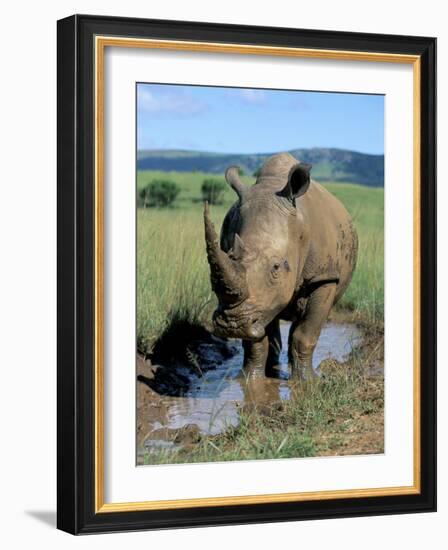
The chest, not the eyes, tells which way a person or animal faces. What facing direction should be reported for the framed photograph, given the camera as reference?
facing the viewer and to the right of the viewer
